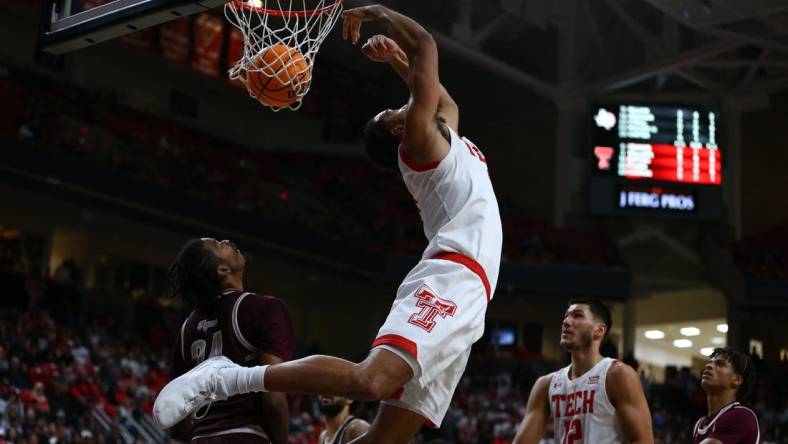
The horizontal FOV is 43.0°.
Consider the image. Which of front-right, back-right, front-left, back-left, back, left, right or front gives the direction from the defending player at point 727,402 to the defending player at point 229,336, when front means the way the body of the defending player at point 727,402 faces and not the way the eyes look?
front

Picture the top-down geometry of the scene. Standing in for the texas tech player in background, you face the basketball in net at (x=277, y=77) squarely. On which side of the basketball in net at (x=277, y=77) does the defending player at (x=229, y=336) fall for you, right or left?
left

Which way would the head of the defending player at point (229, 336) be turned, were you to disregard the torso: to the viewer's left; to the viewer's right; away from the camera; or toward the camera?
to the viewer's right

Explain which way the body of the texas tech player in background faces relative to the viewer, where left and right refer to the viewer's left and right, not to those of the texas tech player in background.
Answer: facing the viewer and to the left of the viewer

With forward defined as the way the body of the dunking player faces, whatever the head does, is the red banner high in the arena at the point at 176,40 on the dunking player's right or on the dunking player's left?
on the dunking player's left

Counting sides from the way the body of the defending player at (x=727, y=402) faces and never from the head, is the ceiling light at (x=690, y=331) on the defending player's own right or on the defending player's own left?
on the defending player's own right

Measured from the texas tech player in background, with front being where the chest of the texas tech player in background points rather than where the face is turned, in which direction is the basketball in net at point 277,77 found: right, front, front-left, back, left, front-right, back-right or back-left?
front-right

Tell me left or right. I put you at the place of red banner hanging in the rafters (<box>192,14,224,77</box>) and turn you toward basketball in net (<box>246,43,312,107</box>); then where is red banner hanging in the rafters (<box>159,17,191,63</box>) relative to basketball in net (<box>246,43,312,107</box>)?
right

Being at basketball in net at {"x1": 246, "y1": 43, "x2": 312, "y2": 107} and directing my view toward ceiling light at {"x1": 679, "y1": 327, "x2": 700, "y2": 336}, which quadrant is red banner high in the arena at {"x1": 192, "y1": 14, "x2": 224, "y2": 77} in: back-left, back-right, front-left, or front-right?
front-left

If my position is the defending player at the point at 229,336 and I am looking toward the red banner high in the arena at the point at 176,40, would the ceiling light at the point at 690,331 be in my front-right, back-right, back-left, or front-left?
front-right

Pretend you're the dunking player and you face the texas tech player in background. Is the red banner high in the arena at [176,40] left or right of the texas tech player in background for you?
left

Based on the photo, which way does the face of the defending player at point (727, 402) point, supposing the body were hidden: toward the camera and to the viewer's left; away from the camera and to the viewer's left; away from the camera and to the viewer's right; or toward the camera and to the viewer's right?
toward the camera and to the viewer's left
